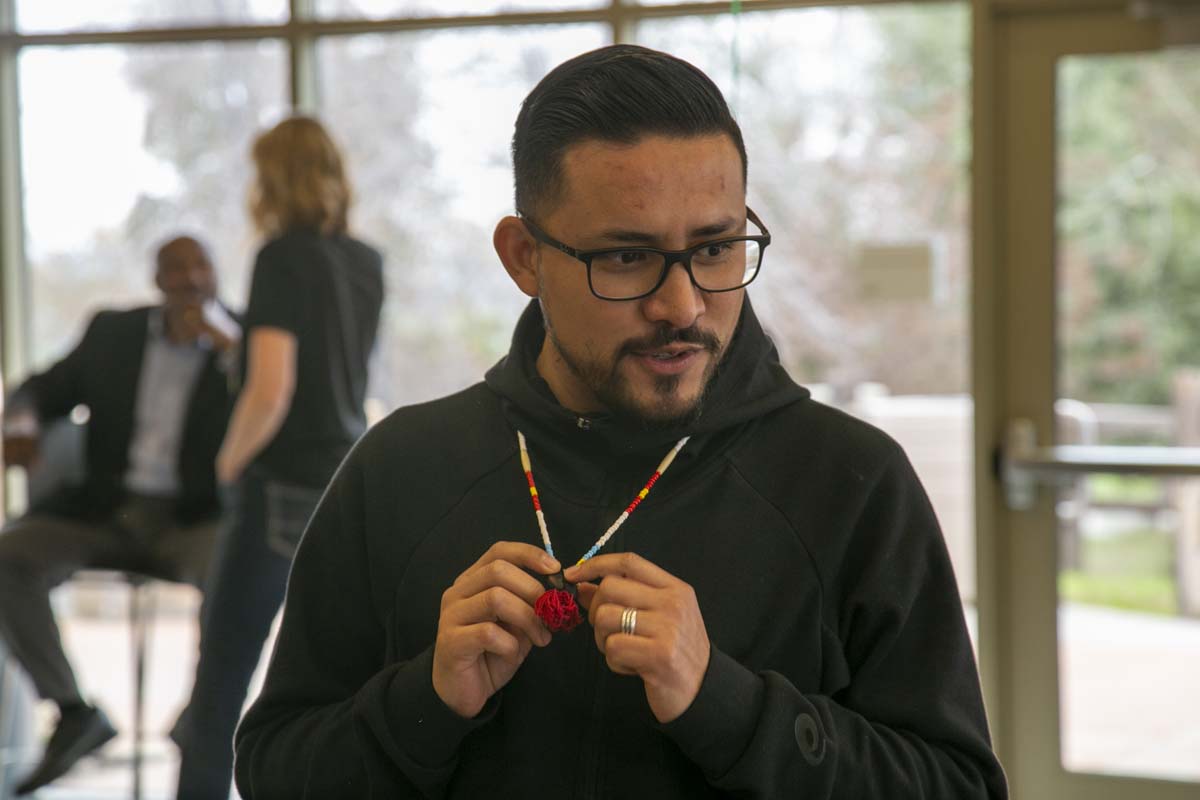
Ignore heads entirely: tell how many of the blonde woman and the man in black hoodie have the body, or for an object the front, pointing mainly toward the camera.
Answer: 1

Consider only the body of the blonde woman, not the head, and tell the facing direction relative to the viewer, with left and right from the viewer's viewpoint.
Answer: facing away from the viewer and to the left of the viewer

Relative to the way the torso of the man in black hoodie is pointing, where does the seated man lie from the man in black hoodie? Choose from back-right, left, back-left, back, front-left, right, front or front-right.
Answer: back-right

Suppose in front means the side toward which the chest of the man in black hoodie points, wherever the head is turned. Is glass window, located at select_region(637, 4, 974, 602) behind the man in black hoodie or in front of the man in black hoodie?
behind

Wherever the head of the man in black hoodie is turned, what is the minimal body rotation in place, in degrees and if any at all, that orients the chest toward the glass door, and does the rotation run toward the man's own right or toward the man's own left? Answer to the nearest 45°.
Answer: approximately 135° to the man's own left

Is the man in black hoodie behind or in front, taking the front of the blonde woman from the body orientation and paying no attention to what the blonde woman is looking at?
behind

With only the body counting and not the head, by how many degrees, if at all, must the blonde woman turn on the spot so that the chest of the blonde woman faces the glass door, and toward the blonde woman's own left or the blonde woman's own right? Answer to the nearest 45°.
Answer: approximately 90° to the blonde woman's own right

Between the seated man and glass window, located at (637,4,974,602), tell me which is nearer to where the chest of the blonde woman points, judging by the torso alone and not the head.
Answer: the seated man

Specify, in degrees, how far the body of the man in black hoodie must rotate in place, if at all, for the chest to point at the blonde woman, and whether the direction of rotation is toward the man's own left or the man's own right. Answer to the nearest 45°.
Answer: approximately 135° to the man's own right
